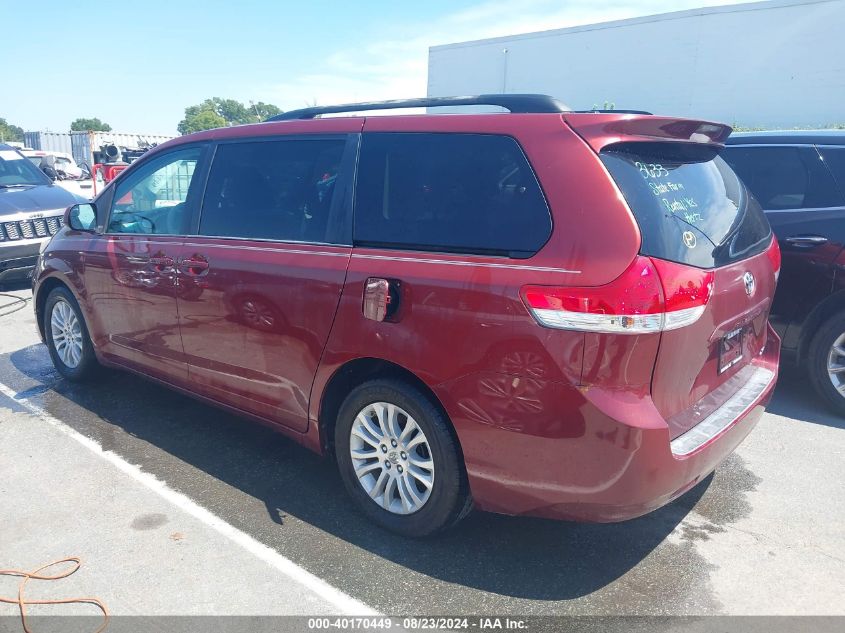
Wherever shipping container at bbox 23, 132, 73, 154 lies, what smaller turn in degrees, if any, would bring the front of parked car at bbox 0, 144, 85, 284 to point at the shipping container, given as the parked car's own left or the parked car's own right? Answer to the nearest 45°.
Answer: approximately 135° to the parked car's own left

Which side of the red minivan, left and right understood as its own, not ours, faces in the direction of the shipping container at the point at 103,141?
front

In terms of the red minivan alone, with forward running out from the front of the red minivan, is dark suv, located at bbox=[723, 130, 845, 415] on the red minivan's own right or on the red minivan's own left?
on the red minivan's own right

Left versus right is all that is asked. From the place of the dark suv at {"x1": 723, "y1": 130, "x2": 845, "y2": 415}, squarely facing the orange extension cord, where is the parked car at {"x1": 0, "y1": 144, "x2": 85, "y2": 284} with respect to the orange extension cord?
right

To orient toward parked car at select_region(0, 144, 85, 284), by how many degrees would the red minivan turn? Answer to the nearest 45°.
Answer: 0° — it already faces it

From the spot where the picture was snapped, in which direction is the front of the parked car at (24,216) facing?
facing the viewer and to the right of the viewer

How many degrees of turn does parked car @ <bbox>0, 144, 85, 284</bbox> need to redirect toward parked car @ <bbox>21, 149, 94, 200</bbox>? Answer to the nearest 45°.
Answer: approximately 135° to its left

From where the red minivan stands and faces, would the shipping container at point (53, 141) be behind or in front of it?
in front

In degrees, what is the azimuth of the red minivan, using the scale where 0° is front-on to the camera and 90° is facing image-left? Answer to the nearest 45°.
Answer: approximately 135°
